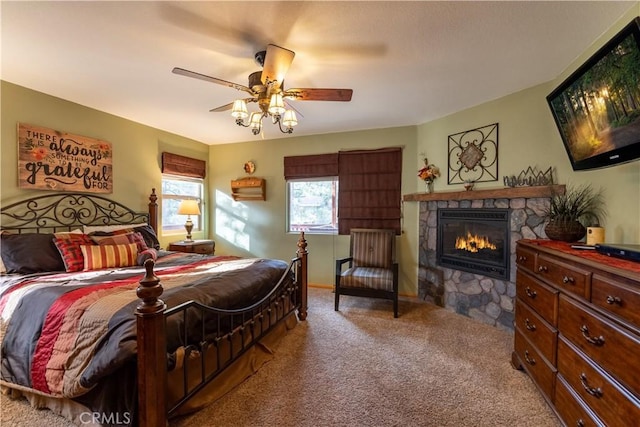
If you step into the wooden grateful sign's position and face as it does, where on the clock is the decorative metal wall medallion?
The decorative metal wall medallion is roughly at 12 o'clock from the wooden grateful sign.

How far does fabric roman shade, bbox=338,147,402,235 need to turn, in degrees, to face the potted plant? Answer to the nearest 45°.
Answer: approximately 45° to its left

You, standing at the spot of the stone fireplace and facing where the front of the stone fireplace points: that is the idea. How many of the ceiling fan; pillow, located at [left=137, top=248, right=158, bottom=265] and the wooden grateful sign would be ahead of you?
3

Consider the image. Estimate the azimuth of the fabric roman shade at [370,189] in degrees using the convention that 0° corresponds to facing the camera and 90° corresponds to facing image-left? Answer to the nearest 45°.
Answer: approximately 0°

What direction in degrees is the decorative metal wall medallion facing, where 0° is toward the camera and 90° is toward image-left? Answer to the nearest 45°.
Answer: approximately 45°

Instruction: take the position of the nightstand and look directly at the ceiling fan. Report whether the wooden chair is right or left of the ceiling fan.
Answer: left

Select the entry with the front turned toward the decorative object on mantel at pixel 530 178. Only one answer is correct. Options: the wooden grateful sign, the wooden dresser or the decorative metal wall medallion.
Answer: the wooden grateful sign

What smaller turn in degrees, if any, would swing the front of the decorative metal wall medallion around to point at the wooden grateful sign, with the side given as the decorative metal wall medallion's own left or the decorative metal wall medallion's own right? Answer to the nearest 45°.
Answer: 0° — it already faces it

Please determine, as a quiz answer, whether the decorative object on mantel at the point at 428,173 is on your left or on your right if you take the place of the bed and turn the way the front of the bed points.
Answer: on your left

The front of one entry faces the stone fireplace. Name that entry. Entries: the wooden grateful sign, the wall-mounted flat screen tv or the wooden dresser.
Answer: the wooden grateful sign

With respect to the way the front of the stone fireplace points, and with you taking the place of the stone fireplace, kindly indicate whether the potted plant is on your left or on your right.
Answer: on your left
